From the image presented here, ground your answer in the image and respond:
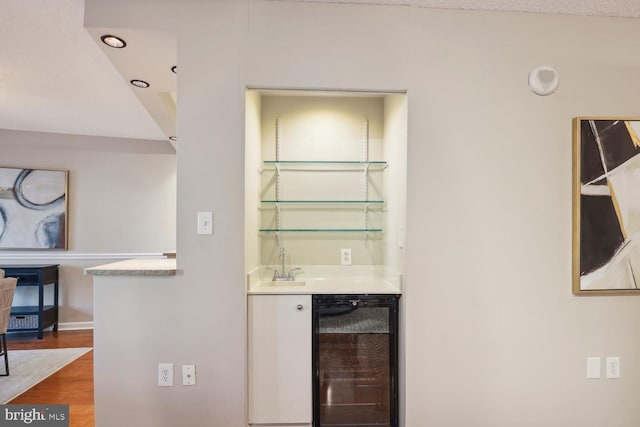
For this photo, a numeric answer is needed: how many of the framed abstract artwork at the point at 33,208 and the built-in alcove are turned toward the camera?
2

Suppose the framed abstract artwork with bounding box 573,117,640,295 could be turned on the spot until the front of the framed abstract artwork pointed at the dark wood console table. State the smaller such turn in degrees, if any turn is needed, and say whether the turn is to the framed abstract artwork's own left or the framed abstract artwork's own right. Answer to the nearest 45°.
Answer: approximately 90° to the framed abstract artwork's own right

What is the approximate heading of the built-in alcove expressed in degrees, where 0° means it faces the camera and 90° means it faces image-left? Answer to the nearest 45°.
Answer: approximately 0°

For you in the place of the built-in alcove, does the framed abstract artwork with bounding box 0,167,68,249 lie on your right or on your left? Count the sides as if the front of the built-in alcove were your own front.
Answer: on your right

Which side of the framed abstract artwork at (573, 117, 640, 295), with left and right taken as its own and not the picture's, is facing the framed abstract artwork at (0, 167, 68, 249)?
right

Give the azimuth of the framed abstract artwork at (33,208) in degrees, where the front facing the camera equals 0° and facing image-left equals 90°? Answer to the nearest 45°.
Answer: approximately 0°

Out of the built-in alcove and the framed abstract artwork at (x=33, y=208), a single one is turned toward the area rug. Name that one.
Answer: the framed abstract artwork

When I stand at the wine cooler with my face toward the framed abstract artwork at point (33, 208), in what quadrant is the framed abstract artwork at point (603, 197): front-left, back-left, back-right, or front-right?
back-right

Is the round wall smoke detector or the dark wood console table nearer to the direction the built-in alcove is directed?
the round wall smoke detector
